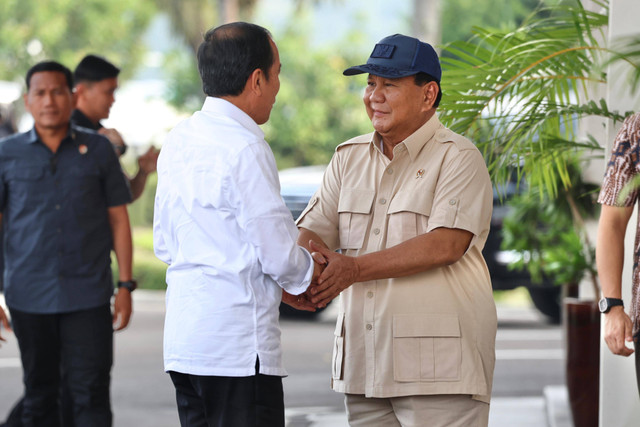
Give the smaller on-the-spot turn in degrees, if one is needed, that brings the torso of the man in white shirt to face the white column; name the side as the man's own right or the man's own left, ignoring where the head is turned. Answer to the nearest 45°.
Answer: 0° — they already face it

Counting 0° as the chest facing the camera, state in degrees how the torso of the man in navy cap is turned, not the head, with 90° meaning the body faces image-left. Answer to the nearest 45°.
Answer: approximately 45°

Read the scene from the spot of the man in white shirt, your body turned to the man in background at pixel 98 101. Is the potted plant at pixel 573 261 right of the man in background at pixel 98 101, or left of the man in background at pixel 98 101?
right

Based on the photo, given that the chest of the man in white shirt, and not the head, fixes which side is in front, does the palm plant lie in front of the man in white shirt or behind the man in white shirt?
in front

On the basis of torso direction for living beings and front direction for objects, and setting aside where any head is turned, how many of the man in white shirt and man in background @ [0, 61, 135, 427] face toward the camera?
1

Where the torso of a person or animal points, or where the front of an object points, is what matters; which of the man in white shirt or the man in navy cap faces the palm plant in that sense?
the man in white shirt

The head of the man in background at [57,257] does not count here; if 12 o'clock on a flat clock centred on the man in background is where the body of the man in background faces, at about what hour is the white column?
The white column is roughly at 10 o'clock from the man in background.

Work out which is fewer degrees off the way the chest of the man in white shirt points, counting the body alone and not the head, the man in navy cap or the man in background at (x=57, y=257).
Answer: the man in navy cap

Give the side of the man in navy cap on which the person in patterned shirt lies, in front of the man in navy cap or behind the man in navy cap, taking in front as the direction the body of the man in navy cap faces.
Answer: behind

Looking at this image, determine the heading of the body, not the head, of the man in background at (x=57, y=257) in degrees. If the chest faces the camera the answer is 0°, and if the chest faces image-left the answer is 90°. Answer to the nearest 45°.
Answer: approximately 0°

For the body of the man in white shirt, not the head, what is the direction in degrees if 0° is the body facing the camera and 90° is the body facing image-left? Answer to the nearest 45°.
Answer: approximately 225°
